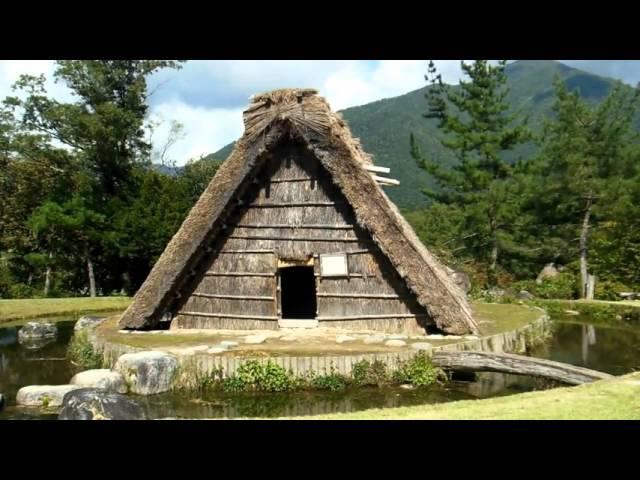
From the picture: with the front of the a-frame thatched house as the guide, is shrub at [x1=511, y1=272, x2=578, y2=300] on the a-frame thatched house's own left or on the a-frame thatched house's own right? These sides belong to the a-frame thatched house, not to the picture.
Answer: on the a-frame thatched house's own left

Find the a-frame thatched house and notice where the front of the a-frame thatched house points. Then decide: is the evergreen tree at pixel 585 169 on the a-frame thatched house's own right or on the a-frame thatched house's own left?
on the a-frame thatched house's own left

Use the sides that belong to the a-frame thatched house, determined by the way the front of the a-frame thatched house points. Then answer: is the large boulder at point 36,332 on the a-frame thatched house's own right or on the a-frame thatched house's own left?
on the a-frame thatched house's own right

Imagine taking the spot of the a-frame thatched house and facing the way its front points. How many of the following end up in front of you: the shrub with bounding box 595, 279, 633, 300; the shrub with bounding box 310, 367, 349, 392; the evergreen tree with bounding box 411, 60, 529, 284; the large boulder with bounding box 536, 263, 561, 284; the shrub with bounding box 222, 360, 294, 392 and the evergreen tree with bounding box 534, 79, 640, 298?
2

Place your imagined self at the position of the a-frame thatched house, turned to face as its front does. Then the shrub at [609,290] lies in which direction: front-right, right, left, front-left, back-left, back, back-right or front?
back-left

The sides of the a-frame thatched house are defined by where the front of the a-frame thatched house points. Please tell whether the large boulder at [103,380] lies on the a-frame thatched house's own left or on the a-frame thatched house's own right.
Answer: on the a-frame thatched house's own right

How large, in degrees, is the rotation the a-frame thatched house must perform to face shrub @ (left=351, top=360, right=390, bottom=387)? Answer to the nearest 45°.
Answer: approximately 45° to its left

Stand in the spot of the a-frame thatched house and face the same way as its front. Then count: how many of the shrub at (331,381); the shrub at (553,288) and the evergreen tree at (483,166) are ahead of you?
1

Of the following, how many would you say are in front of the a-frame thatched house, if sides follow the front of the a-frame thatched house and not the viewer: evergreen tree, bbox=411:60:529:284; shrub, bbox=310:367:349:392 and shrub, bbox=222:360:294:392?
2

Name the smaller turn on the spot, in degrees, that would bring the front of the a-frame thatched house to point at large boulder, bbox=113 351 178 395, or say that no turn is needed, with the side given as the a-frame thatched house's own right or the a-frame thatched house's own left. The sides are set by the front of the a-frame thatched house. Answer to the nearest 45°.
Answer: approximately 45° to the a-frame thatched house's own right

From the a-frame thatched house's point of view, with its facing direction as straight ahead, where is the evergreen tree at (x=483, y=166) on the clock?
The evergreen tree is roughly at 7 o'clock from the a-frame thatched house.

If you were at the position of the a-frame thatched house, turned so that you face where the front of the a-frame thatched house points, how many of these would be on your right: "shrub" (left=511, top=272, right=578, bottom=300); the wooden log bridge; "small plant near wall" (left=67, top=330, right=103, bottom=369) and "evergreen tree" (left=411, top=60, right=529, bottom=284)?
1

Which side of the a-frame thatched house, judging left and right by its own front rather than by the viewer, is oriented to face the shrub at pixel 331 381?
front

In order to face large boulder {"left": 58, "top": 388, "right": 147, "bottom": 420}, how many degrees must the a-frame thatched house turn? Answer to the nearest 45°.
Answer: approximately 45° to its right

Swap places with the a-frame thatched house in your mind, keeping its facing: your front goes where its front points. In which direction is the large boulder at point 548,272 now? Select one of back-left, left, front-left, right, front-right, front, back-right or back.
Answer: back-left

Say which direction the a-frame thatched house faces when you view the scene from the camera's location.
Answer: facing the viewer

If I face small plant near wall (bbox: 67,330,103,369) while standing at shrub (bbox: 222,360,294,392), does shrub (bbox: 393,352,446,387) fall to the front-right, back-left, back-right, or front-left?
back-right
